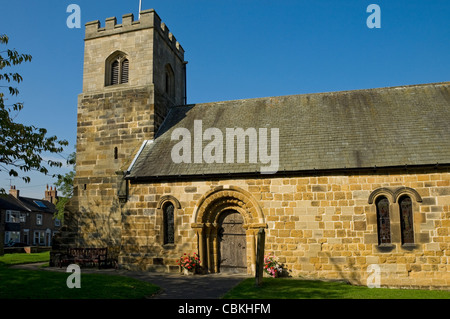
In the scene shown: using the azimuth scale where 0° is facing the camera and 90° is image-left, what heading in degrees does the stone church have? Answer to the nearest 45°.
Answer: approximately 0°
